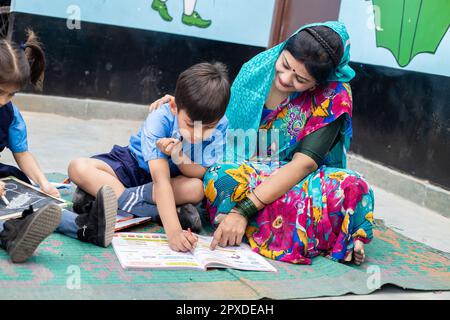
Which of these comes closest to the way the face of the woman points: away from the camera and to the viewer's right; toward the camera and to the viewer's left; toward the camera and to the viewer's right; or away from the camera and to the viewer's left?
toward the camera and to the viewer's left

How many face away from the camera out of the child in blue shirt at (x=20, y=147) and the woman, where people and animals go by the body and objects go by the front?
0

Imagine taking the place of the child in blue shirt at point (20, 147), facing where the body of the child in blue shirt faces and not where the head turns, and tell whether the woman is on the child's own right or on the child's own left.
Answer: on the child's own left

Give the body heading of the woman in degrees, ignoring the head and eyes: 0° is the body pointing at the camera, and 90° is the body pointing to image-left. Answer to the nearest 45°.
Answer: approximately 45°

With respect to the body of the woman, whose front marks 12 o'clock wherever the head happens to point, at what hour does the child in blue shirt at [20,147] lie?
The child in blue shirt is roughly at 1 o'clock from the woman.
